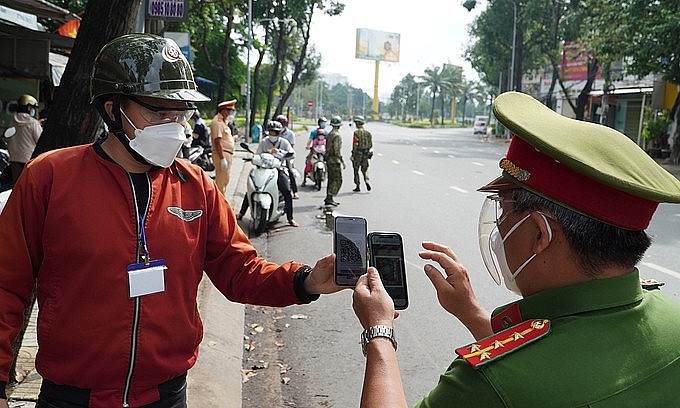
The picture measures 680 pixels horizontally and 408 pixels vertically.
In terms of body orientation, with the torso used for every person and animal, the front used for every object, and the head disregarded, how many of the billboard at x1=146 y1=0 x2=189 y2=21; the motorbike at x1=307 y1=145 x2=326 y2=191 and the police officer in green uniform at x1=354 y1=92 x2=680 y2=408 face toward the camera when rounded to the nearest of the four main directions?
2

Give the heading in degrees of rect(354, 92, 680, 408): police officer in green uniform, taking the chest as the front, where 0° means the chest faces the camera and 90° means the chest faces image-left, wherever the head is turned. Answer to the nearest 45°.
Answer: approximately 135°

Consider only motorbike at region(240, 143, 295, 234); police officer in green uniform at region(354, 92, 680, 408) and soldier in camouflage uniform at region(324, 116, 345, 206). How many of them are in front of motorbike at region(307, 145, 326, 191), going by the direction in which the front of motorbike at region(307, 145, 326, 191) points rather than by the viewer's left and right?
3

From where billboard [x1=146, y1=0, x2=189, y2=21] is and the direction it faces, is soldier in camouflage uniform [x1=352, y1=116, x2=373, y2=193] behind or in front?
behind

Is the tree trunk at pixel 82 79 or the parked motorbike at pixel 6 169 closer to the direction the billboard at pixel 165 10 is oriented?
the tree trunk

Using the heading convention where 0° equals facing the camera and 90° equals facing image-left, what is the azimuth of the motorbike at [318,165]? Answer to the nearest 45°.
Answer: approximately 0°

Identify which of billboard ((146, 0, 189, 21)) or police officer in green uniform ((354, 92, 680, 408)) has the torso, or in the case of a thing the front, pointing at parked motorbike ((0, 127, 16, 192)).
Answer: the police officer in green uniform

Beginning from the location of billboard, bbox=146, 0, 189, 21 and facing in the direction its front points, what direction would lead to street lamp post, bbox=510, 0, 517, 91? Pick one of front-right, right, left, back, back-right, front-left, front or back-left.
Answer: back-left

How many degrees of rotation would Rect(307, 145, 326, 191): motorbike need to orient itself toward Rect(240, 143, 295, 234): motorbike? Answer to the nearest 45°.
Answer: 0° — it already faces it
